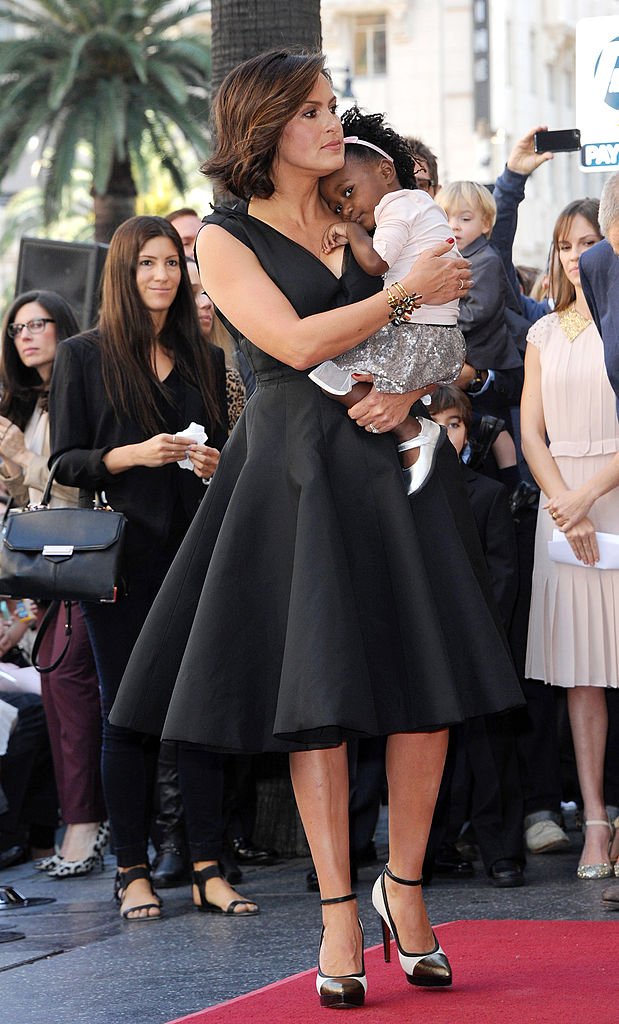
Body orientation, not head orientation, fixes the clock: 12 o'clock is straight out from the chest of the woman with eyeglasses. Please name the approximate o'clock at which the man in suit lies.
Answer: The man in suit is roughly at 9 o'clock from the woman with eyeglasses.

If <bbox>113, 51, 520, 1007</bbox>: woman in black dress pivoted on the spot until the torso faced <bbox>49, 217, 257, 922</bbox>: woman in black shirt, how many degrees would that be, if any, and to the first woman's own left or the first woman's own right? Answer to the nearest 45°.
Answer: approximately 135° to the first woman's own left

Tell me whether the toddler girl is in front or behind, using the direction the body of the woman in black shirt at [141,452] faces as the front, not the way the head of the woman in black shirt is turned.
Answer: in front

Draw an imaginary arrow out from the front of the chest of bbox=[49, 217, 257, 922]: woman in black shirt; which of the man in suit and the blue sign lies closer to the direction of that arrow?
the man in suit

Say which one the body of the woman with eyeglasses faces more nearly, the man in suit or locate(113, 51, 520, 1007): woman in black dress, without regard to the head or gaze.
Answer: the woman in black dress

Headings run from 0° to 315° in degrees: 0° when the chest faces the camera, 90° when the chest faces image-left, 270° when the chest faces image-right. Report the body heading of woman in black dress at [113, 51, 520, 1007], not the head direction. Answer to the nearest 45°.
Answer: approximately 315°

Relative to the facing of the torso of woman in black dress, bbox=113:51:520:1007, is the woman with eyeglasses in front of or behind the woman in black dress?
behind

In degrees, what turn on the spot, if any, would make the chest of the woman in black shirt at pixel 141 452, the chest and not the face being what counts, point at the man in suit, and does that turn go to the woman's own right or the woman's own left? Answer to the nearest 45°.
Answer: approximately 45° to the woman's own left
